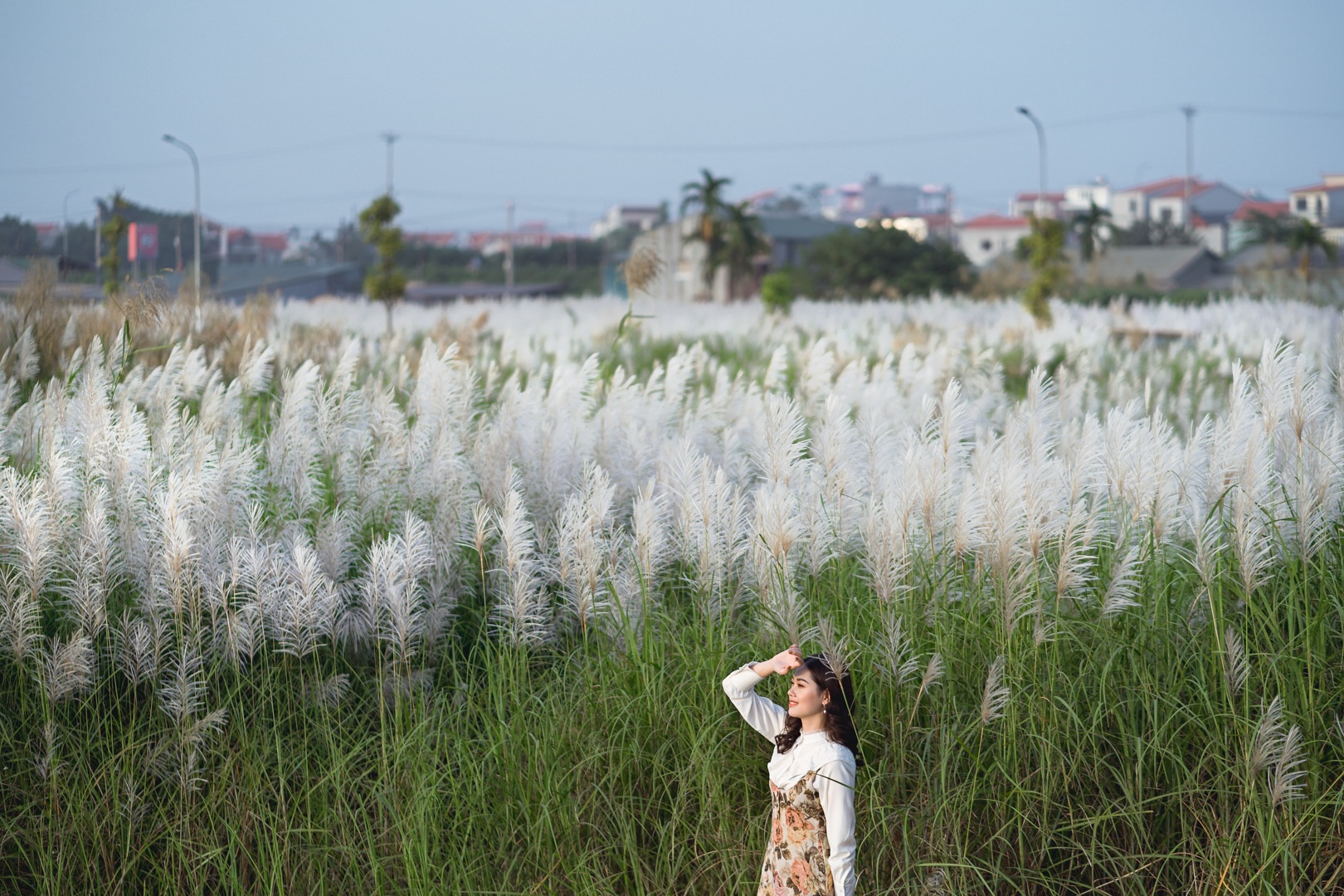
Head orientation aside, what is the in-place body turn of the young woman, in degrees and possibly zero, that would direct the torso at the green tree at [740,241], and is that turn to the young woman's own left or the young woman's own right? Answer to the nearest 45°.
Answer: approximately 135° to the young woman's own right

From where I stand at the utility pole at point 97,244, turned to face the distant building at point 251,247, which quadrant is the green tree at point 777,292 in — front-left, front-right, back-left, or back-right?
front-right

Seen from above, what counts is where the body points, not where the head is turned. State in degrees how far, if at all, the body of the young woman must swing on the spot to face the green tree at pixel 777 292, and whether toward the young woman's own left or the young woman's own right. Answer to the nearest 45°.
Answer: approximately 135° to the young woman's own right

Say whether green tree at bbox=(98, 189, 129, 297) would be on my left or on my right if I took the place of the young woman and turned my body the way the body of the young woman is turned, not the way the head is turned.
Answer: on my right

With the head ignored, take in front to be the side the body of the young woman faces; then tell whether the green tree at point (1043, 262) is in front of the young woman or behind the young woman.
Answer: behind

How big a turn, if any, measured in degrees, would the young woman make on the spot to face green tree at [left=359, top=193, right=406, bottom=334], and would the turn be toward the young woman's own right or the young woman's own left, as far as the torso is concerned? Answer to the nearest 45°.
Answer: approximately 135° to the young woman's own right

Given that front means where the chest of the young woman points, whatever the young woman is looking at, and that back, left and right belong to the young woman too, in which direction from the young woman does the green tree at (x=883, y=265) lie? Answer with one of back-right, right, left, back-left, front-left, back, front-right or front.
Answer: back-right
